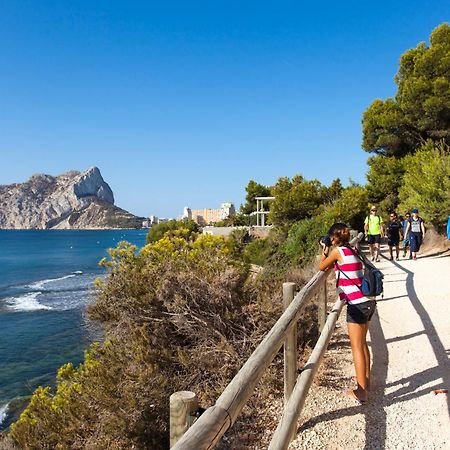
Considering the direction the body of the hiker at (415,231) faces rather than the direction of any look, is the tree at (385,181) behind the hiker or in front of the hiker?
behind

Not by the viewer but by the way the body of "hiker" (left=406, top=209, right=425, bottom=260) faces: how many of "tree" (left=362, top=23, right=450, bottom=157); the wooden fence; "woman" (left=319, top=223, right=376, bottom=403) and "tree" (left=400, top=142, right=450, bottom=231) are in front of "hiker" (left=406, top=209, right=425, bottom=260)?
2

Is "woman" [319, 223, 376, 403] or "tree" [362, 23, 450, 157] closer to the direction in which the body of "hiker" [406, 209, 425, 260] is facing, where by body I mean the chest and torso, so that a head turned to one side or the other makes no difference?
the woman

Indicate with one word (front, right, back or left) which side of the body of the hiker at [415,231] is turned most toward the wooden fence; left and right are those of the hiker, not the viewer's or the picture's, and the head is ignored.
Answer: front

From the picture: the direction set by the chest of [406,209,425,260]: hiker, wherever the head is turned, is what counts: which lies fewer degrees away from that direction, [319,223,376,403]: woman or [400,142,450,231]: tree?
the woman

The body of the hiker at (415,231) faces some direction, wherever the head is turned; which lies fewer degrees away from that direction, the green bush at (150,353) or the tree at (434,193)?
the green bush

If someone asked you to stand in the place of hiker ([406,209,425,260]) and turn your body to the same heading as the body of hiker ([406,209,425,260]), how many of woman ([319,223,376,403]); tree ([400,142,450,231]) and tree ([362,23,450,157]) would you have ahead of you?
1

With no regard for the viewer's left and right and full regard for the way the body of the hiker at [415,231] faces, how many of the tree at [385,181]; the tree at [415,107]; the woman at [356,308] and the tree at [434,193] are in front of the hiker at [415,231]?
1

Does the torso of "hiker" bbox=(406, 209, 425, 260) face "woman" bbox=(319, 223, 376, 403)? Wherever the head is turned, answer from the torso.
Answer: yes

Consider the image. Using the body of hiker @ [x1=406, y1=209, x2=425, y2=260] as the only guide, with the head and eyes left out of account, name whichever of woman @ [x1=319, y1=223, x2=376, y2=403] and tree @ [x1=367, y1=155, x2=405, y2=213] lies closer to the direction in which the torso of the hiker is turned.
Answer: the woman

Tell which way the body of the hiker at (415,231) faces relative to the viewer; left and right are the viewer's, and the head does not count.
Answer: facing the viewer

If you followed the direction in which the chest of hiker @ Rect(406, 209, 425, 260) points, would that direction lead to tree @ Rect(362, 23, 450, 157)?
no

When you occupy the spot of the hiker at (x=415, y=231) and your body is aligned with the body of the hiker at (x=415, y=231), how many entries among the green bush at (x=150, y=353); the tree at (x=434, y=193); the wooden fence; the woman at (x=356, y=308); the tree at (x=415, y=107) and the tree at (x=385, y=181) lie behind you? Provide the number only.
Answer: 3

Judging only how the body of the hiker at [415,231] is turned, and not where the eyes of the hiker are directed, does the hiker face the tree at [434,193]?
no

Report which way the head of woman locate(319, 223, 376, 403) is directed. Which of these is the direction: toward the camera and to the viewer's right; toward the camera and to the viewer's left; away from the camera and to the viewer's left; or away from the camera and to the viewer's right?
away from the camera and to the viewer's left

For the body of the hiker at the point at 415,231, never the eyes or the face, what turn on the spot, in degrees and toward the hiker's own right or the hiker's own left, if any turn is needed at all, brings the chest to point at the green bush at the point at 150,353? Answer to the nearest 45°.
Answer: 0° — they already face it
